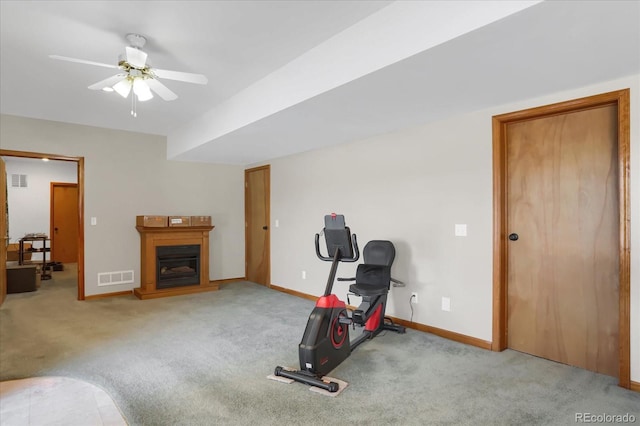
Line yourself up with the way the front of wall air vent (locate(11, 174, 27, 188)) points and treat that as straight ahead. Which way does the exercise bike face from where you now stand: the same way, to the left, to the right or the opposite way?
to the right

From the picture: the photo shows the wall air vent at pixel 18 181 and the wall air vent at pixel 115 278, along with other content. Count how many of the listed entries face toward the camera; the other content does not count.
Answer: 2

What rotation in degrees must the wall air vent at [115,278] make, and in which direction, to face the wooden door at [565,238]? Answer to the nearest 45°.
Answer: approximately 45° to its left

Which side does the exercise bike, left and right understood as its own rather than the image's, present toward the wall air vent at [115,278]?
right

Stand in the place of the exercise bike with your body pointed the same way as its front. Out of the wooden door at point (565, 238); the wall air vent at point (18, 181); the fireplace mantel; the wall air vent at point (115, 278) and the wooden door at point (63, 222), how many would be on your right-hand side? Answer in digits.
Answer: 4

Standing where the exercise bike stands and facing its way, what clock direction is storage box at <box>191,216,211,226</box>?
The storage box is roughly at 3 o'clock from the exercise bike.

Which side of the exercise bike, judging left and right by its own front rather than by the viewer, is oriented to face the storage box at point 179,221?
right

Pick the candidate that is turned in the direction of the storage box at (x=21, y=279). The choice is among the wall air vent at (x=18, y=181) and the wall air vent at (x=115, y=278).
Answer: the wall air vent at (x=18, y=181)

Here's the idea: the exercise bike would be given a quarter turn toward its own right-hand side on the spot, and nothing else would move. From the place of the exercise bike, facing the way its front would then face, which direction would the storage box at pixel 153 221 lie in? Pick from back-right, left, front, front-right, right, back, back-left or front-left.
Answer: front

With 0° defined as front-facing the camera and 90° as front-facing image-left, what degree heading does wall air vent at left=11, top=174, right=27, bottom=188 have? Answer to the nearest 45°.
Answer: approximately 0°
